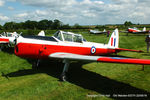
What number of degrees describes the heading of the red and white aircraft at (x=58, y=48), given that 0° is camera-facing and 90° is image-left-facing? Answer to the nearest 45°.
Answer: approximately 45°
